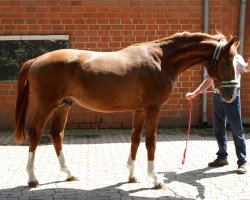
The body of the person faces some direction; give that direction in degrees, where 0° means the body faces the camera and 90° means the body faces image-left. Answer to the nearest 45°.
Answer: approximately 45°

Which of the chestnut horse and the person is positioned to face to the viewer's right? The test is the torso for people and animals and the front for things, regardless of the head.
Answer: the chestnut horse

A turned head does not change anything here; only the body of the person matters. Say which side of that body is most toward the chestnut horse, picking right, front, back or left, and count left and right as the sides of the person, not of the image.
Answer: front

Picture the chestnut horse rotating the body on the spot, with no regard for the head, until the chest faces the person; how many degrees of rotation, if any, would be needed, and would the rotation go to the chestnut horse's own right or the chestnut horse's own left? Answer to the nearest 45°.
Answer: approximately 45° to the chestnut horse's own left

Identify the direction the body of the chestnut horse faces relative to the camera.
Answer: to the viewer's right

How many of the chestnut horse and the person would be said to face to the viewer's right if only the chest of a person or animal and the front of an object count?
1
